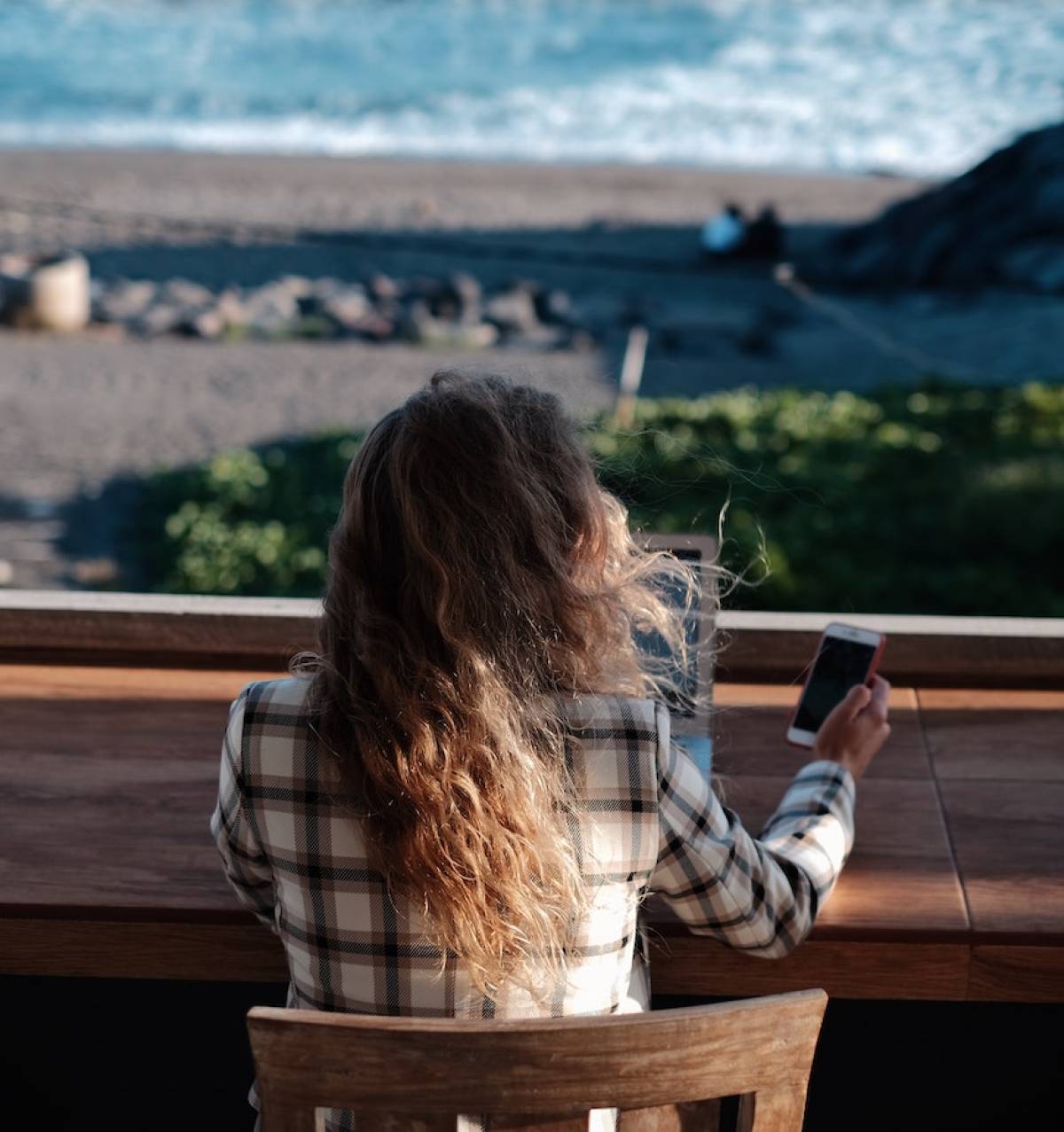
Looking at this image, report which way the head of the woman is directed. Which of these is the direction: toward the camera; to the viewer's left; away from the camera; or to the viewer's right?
away from the camera

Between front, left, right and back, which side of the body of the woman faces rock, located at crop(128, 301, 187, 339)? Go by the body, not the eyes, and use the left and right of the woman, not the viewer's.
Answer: front

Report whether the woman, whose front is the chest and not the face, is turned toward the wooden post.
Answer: yes

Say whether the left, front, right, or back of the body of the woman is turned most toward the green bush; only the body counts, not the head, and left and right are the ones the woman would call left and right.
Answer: front

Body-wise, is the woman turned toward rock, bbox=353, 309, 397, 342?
yes

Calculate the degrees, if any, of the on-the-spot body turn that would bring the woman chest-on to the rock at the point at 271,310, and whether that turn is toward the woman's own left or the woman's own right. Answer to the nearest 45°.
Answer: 0° — they already face it

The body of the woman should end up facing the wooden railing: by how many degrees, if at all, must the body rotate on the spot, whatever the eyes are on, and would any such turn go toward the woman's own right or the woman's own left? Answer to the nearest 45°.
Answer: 0° — they already face it

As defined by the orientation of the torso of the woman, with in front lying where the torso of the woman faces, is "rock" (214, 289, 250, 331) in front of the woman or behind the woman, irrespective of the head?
in front

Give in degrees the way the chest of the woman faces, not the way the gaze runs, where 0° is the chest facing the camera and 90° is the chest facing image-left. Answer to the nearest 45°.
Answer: approximately 180°

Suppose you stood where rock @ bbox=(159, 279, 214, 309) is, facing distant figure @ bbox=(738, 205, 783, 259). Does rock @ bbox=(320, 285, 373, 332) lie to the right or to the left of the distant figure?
right

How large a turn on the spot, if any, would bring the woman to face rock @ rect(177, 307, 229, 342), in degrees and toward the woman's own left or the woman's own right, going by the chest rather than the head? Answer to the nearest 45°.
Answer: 0° — they already face it

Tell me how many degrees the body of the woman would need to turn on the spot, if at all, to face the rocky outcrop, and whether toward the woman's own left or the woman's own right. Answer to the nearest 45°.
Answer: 0° — they already face it
